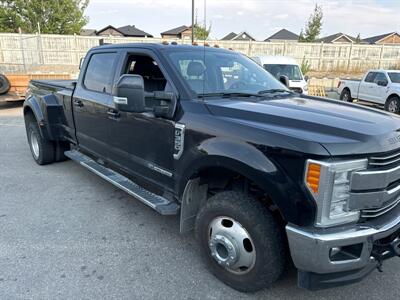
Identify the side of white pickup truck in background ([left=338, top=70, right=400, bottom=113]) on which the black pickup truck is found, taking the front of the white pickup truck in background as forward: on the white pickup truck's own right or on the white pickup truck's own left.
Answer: on the white pickup truck's own right

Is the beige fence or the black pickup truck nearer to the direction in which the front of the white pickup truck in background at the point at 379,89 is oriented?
the black pickup truck

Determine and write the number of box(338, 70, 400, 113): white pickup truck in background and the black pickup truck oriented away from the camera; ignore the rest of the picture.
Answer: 0

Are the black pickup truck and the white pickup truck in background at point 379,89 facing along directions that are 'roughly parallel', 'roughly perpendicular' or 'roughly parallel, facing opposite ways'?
roughly parallel

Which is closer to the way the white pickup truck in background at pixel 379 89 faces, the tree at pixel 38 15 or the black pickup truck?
the black pickup truck

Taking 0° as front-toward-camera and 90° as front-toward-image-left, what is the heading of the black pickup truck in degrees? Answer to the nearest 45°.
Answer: approximately 315°

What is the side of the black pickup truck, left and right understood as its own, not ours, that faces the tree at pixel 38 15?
back

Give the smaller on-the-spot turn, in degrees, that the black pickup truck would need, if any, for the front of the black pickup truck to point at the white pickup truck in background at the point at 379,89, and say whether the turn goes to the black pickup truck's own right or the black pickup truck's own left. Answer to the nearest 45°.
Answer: approximately 90° to the black pickup truck's own left

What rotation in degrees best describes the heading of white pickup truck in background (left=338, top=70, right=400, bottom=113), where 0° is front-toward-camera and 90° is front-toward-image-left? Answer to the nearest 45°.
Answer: approximately 315°

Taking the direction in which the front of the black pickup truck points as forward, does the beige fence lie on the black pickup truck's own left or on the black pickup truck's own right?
on the black pickup truck's own left

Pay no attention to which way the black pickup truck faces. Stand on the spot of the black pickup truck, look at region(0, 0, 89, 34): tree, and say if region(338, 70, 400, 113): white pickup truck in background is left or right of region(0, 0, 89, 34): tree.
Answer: right
